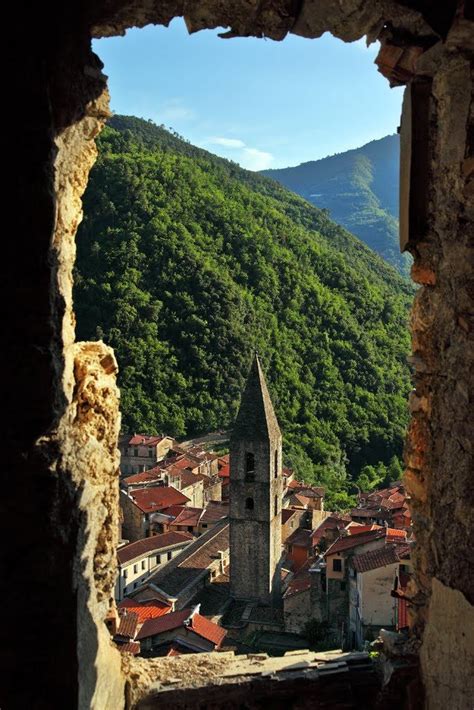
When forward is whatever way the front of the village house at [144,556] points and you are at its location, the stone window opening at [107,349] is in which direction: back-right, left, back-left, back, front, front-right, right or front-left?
front-right

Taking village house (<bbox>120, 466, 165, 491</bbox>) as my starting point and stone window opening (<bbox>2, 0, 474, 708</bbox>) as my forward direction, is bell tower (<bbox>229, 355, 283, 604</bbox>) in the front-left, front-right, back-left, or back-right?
front-left

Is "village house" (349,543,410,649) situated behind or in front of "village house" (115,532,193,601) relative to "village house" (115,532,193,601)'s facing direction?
in front

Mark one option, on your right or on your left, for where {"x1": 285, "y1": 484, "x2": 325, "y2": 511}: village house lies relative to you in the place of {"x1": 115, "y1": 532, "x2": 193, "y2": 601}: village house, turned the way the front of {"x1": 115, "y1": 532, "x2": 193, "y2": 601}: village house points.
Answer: on your left

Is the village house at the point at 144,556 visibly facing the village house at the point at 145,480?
no

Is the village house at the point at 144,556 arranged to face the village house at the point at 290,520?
no

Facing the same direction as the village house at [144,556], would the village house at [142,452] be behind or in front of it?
behind

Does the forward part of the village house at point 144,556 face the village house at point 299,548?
no

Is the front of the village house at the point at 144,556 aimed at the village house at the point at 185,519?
no

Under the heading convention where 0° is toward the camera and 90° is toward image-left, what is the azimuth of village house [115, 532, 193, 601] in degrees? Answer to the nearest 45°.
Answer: approximately 315°

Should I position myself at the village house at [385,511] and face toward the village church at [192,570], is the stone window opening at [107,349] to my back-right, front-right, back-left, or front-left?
front-left

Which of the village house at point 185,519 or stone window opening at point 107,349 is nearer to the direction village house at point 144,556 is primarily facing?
the stone window opening
